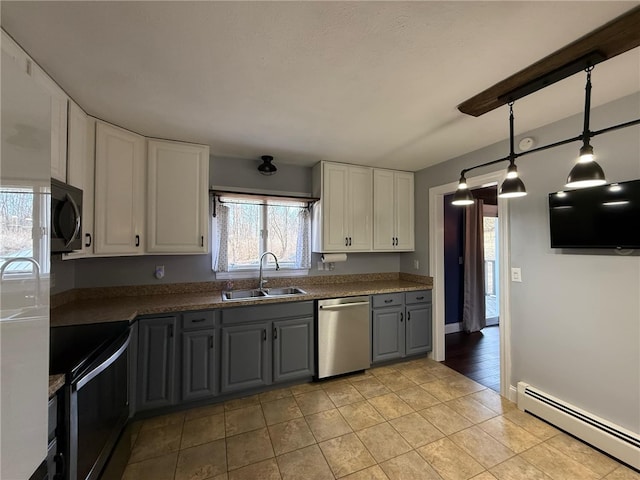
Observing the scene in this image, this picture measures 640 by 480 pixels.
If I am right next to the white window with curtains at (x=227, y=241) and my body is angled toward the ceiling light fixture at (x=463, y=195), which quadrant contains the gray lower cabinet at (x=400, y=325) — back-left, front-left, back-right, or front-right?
front-left

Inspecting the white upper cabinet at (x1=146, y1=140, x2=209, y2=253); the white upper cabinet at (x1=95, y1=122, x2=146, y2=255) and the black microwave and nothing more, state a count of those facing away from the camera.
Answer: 0

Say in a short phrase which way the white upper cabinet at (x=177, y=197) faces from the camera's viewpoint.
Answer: facing the viewer

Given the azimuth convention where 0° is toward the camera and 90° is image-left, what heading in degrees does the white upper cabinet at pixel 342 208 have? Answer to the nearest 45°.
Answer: approximately 315°

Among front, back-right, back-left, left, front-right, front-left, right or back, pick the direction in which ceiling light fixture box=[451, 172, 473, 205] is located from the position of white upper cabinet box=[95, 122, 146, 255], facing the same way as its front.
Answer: front

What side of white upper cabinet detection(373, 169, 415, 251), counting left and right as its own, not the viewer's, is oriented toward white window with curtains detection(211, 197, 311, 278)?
right

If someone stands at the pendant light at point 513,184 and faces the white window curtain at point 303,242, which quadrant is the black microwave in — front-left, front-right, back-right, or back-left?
front-left

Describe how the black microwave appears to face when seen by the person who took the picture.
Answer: facing the viewer and to the right of the viewer

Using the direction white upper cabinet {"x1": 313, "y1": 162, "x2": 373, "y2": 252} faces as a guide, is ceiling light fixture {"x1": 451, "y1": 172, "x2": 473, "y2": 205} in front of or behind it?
in front

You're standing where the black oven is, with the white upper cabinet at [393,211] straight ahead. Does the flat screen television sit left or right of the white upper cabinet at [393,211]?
right

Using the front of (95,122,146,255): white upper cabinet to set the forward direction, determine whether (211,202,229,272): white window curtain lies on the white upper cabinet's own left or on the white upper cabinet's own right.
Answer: on the white upper cabinet's own left

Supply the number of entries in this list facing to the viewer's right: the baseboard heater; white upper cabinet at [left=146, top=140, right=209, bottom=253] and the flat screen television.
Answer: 0

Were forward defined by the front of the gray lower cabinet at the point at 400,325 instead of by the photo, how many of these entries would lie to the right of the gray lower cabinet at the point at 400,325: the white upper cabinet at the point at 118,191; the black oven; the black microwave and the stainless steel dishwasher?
4

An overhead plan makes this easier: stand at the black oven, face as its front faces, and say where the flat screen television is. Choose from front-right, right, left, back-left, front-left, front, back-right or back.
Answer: front

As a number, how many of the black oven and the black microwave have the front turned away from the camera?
0
